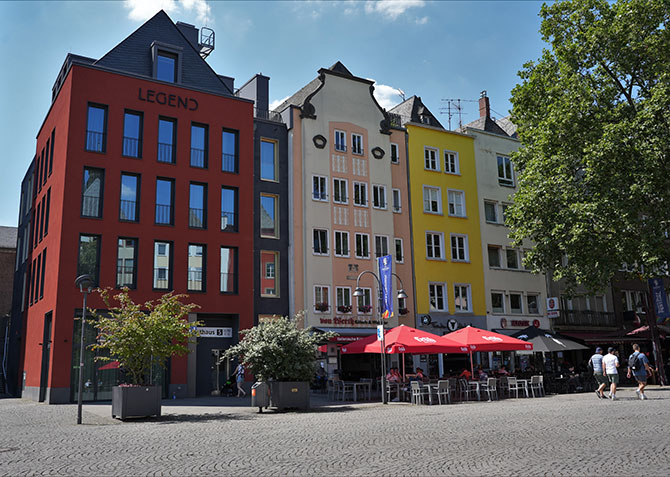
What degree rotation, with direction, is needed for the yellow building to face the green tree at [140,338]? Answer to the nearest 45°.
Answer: approximately 45° to its right

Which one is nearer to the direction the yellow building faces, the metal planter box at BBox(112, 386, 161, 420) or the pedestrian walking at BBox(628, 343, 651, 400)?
the pedestrian walking

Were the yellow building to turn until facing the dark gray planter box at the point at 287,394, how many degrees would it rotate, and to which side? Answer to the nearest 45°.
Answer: approximately 45° to its right

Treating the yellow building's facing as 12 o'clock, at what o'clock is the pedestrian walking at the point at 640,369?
The pedestrian walking is roughly at 1 o'clock from the yellow building.

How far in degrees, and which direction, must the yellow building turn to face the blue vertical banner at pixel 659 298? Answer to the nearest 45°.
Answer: approximately 45° to its left

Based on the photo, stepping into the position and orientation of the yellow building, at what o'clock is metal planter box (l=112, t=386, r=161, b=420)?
The metal planter box is roughly at 2 o'clock from the yellow building.

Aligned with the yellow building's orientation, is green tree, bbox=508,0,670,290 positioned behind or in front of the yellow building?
in front

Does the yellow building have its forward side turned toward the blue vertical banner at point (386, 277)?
no

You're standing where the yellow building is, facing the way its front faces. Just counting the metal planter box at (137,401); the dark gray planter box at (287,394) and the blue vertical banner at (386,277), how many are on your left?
0

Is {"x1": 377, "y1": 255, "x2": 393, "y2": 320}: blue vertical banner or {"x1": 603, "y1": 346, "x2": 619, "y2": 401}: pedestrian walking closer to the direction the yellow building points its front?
the pedestrian walking

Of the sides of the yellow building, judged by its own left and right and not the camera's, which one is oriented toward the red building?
right

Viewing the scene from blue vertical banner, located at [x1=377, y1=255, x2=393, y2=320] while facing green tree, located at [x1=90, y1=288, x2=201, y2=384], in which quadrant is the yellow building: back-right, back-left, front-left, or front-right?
back-right

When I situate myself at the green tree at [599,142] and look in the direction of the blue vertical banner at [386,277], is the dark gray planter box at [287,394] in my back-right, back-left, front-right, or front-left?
front-left

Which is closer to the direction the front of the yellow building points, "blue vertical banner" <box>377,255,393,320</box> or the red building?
the blue vertical banner
